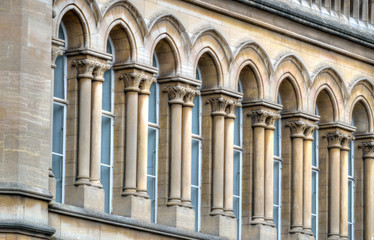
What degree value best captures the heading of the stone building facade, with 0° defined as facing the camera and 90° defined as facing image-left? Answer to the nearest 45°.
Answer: approximately 315°
